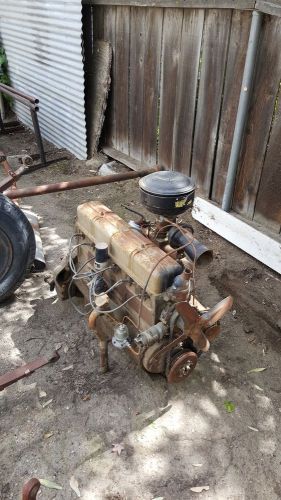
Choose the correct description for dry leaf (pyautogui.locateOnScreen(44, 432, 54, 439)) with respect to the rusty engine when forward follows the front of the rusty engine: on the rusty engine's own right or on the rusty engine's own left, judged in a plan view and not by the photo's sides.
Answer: on the rusty engine's own right

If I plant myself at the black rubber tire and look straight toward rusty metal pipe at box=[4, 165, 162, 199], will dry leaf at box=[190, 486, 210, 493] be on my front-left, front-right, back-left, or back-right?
back-right

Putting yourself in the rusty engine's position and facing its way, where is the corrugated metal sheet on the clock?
The corrugated metal sheet is roughly at 7 o'clock from the rusty engine.

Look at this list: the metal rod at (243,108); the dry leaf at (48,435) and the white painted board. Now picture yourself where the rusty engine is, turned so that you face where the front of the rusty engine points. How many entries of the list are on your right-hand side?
1

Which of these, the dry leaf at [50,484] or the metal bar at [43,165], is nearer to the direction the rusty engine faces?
the dry leaf

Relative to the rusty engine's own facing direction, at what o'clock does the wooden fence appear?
The wooden fence is roughly at 8 o'clock from the rusty engine.

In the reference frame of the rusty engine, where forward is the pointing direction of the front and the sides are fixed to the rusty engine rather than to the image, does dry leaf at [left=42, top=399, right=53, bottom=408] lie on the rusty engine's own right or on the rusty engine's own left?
on the rusty engine's own right

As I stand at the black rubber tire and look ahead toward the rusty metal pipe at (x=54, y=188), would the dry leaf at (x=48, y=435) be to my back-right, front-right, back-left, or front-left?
back-right

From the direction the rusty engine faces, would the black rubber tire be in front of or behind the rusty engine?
behind

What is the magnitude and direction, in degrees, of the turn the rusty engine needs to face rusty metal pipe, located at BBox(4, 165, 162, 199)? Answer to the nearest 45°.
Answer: approximately 180°

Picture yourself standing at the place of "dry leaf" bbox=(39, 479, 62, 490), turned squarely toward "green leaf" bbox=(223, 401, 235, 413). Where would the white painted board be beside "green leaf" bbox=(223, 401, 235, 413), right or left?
left

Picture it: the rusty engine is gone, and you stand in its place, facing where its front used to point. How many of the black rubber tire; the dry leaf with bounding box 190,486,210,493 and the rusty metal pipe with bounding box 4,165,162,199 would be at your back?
2

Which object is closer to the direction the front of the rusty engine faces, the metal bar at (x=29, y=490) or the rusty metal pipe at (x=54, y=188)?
the metal bar

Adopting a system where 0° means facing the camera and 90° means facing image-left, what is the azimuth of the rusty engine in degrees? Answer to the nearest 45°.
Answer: approximately 315°

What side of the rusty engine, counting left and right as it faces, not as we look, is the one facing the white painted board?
left

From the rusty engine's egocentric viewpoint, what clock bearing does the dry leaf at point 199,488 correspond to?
The dry leaf is roughly at 1 o'clock from the rusty engine.
